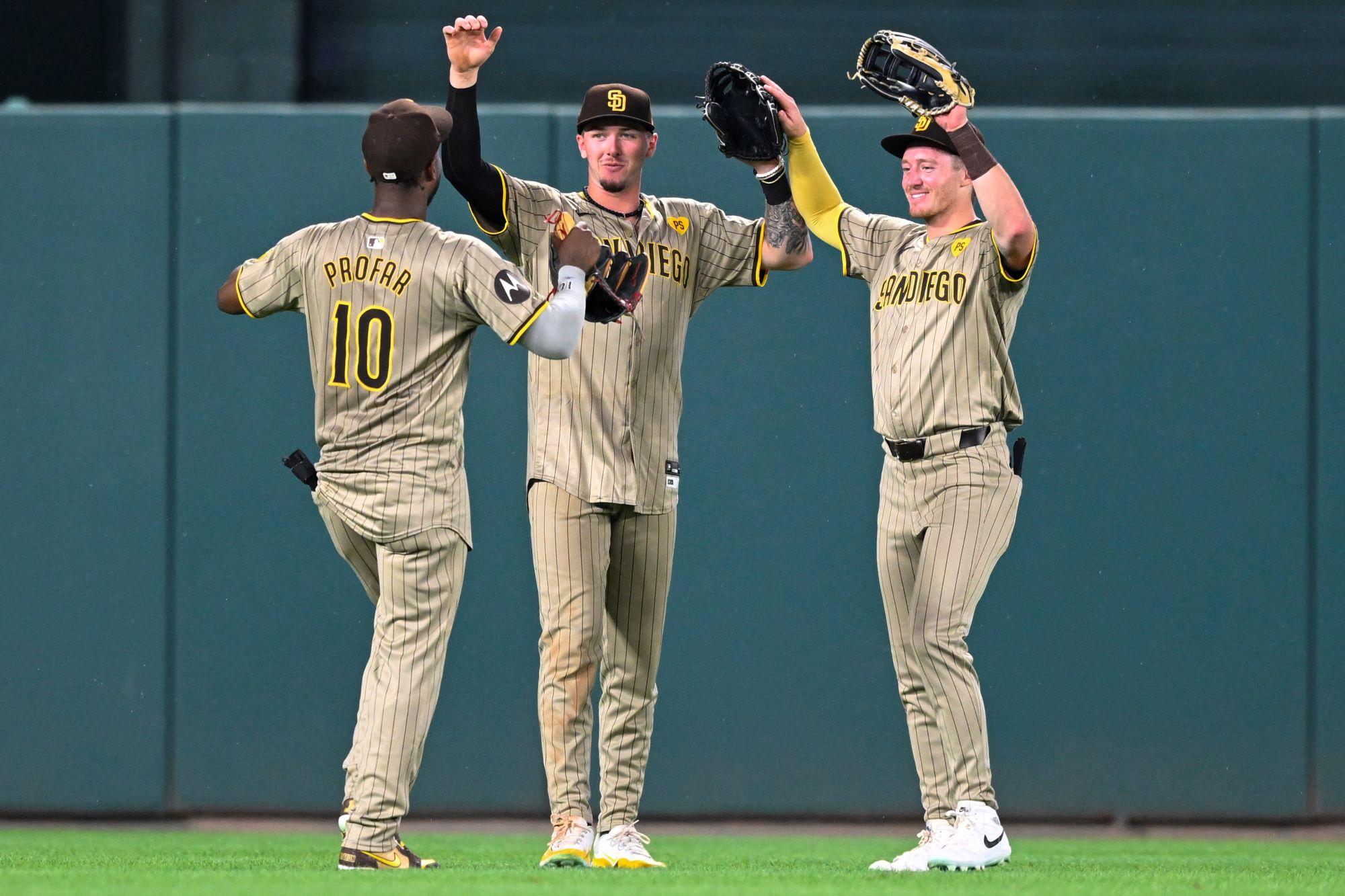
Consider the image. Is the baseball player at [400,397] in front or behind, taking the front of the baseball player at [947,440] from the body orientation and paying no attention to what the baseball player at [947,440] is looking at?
in front

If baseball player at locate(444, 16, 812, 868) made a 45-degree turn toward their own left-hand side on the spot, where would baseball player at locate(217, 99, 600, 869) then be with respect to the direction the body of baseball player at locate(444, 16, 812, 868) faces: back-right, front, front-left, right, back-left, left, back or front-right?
right

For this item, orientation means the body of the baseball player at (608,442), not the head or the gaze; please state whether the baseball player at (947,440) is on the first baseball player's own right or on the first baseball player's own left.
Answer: on the first baseball player's own left

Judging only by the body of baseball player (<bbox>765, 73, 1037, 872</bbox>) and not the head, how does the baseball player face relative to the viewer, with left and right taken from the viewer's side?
facing the viewer and to the left of the viewer

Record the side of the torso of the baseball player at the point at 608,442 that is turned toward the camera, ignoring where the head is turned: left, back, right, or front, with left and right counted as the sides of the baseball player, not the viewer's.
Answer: front

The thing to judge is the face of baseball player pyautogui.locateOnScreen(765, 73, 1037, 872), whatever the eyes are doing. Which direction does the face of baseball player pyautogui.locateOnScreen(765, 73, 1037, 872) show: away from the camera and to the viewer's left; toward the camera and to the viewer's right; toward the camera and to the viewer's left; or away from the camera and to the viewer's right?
toward the camera and to the viewer's left

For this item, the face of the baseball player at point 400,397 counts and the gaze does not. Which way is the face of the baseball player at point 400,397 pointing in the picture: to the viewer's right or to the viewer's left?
to the viewer's right

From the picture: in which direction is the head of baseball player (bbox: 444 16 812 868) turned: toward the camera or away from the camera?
toward the camera

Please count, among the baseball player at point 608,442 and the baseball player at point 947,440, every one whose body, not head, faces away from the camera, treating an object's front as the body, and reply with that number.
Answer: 0
